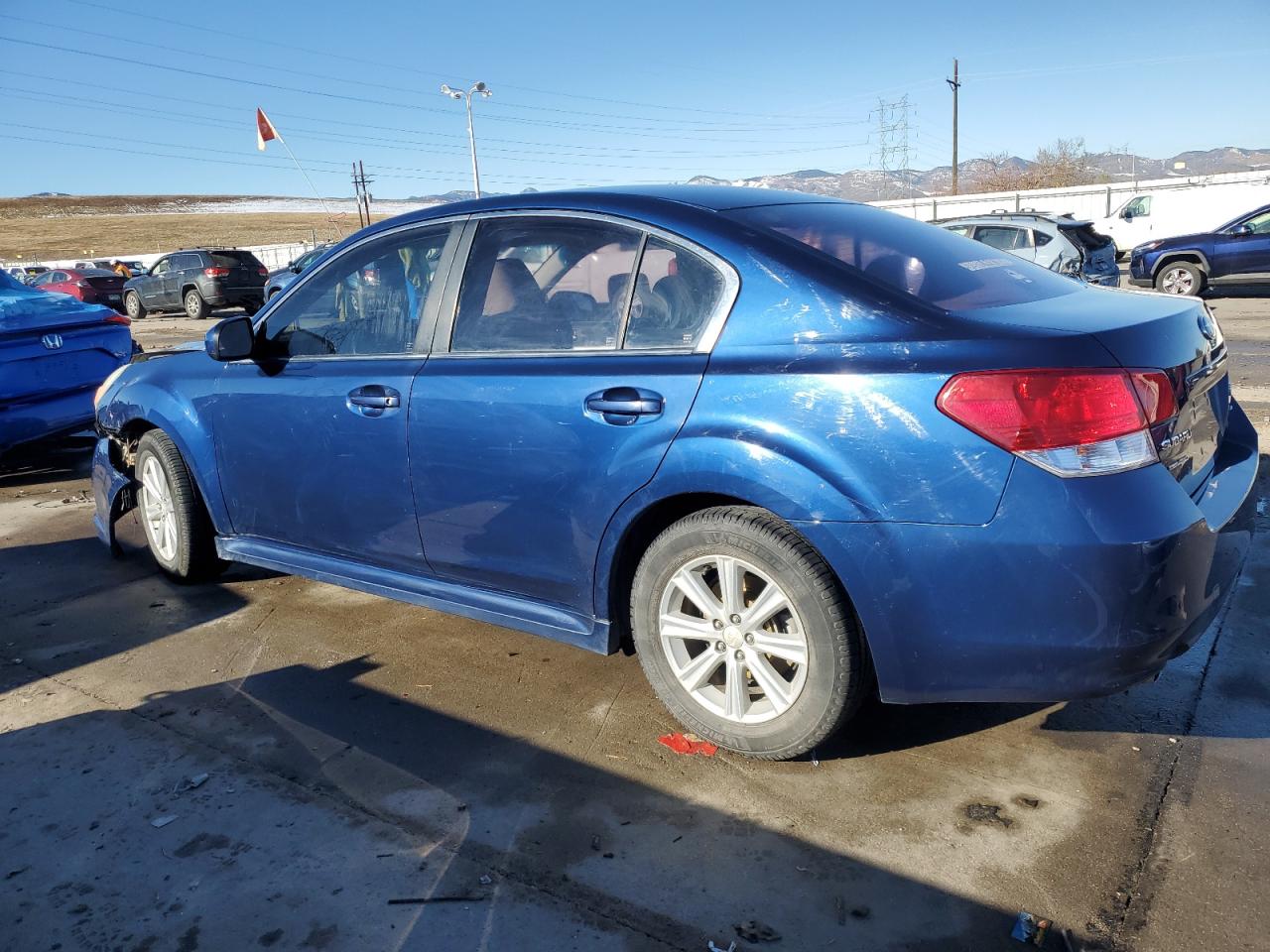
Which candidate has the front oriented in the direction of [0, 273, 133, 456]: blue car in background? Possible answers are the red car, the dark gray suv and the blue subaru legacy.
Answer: the blue subaru legacy

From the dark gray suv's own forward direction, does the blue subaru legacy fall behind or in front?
behind

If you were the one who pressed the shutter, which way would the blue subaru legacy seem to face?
facing away from the viewer and to the left of the viewer

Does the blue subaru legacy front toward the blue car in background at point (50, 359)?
yes

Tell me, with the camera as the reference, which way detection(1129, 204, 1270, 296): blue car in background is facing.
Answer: facing to the left of the viewer

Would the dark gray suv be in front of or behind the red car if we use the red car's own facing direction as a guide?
behind

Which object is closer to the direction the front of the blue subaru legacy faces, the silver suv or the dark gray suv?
the dark gray suv

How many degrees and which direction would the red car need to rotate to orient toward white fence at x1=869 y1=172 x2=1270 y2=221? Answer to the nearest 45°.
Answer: approximately 135° to its right

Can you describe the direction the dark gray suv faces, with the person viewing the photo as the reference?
facing away from the viewer and to the left of the viewer

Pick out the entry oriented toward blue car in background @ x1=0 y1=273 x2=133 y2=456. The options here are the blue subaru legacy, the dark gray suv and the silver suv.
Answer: the blue subaru legacy

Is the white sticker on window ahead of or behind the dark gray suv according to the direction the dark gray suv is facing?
behind
